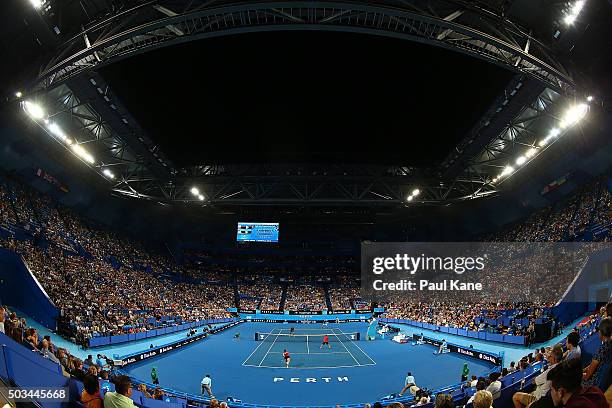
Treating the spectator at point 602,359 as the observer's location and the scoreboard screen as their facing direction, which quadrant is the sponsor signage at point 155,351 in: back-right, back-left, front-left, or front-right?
front-left

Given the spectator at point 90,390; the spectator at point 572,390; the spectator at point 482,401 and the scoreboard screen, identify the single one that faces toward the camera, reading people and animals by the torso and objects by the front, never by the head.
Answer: the scoreboard screen

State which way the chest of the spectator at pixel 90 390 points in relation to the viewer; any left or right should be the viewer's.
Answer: facing away from the viewer

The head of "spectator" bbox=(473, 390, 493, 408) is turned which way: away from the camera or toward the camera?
away from the camera

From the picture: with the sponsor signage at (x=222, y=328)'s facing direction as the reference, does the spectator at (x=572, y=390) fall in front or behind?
in front

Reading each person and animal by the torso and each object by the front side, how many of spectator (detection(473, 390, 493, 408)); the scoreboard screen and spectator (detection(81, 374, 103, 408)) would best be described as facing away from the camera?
2

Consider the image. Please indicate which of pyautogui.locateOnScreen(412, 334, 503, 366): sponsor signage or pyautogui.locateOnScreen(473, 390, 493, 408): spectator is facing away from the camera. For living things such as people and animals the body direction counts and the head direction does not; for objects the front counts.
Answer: the spectator

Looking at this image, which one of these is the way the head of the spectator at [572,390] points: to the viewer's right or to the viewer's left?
to the viewer's left

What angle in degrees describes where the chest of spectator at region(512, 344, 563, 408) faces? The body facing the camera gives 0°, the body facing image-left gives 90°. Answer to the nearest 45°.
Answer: approximately 90°

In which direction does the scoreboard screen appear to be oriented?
toward the camera

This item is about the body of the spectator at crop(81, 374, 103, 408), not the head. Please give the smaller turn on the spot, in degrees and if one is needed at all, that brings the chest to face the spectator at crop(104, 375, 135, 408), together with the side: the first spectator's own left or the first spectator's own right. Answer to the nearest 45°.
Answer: approximately 135° to the first spectator's own right

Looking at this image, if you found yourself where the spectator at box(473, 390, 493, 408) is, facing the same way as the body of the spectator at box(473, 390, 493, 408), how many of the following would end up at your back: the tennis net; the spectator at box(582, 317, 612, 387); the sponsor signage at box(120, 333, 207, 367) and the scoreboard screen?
0

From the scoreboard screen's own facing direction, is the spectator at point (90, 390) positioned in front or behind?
in front

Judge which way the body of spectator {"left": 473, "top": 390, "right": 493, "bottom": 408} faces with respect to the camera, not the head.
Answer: away from the camera
